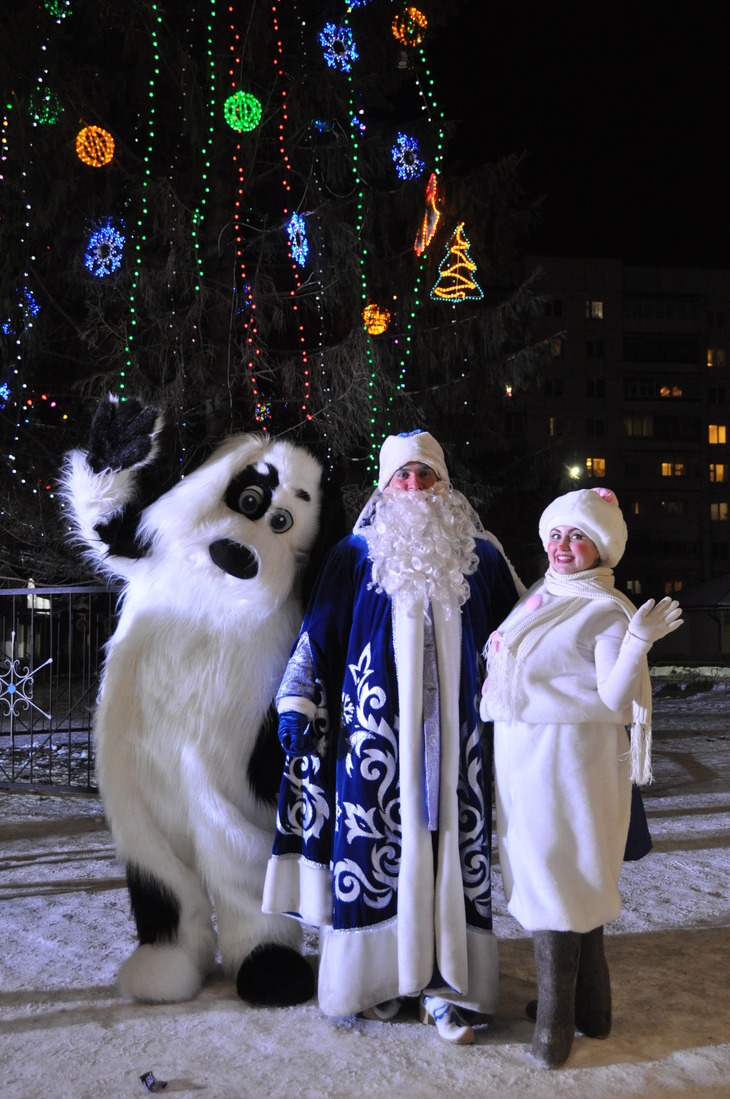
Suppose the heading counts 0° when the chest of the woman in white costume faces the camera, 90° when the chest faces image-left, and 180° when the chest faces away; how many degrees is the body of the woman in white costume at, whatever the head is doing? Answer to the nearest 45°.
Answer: approximately 45°

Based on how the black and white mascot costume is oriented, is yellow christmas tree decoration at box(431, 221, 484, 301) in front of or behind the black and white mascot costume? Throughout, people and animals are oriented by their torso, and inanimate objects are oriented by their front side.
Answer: behind

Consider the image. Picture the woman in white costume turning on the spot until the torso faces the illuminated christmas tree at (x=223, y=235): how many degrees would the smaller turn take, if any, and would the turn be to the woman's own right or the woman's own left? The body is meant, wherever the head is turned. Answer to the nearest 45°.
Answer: approximately 90° to the woman's own right

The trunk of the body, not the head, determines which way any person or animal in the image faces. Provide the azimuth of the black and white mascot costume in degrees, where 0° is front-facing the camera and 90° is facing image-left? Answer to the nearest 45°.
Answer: approximately 0°

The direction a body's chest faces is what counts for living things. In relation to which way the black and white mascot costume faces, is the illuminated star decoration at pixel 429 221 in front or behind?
behind

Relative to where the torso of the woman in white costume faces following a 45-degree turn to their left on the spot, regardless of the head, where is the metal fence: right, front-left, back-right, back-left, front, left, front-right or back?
back-right

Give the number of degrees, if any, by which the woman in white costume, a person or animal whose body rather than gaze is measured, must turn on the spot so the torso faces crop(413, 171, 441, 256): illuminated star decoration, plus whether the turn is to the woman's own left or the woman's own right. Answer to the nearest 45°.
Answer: approximately 135° to the woman's own right

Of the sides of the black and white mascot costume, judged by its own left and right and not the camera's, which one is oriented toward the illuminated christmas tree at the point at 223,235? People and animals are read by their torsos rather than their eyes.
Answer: back

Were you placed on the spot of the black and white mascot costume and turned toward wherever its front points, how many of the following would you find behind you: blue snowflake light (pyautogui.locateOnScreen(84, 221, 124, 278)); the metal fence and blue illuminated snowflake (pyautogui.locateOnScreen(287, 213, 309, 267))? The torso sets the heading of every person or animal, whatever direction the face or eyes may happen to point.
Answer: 3

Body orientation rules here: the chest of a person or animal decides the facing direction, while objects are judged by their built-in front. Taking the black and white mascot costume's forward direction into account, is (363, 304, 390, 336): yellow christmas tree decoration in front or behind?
behind
